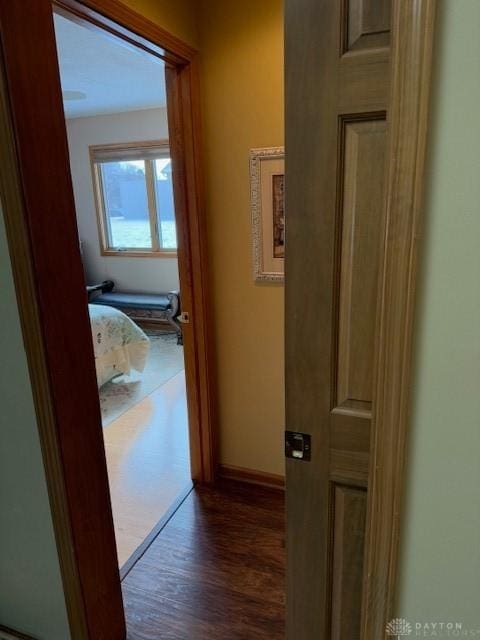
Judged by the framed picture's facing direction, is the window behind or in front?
behind

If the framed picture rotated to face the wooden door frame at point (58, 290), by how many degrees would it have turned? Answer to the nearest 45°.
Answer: approximately 45° to its right

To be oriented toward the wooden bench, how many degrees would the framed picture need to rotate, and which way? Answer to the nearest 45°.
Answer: approximately 135° to its right

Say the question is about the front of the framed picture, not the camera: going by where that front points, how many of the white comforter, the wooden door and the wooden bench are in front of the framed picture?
1

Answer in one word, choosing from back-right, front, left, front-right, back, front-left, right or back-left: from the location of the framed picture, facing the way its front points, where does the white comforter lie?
back-right

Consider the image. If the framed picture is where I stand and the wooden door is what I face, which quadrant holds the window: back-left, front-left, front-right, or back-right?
back-right

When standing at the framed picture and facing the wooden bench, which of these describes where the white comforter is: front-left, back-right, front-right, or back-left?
front-left

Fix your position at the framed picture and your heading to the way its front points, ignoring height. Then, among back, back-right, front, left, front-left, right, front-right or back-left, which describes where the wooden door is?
front

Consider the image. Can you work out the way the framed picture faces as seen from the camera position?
facing the viewer

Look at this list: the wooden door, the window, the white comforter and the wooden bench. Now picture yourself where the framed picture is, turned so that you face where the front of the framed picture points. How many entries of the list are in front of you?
1

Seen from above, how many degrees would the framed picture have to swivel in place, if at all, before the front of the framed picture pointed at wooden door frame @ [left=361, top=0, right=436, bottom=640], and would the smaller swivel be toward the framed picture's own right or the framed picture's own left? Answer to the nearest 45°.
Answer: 0° — it already faces it

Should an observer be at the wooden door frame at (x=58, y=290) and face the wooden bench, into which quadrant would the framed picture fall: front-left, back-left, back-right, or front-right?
front-right

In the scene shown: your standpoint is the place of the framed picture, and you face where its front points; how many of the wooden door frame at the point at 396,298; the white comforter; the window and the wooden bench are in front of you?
1
